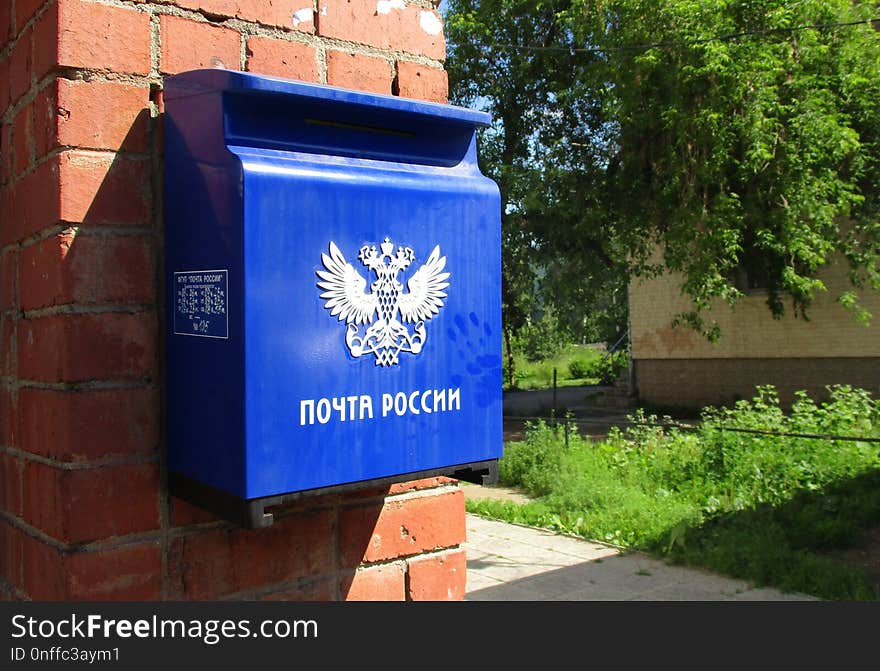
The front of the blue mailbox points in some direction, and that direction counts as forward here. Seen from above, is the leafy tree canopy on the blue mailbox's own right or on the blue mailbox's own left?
on the blue mailbox's own left

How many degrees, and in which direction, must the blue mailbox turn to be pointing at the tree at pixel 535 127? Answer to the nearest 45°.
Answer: approximately 135° to its left

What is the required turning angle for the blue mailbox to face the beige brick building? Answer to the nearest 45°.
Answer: approximately 90° to its left
